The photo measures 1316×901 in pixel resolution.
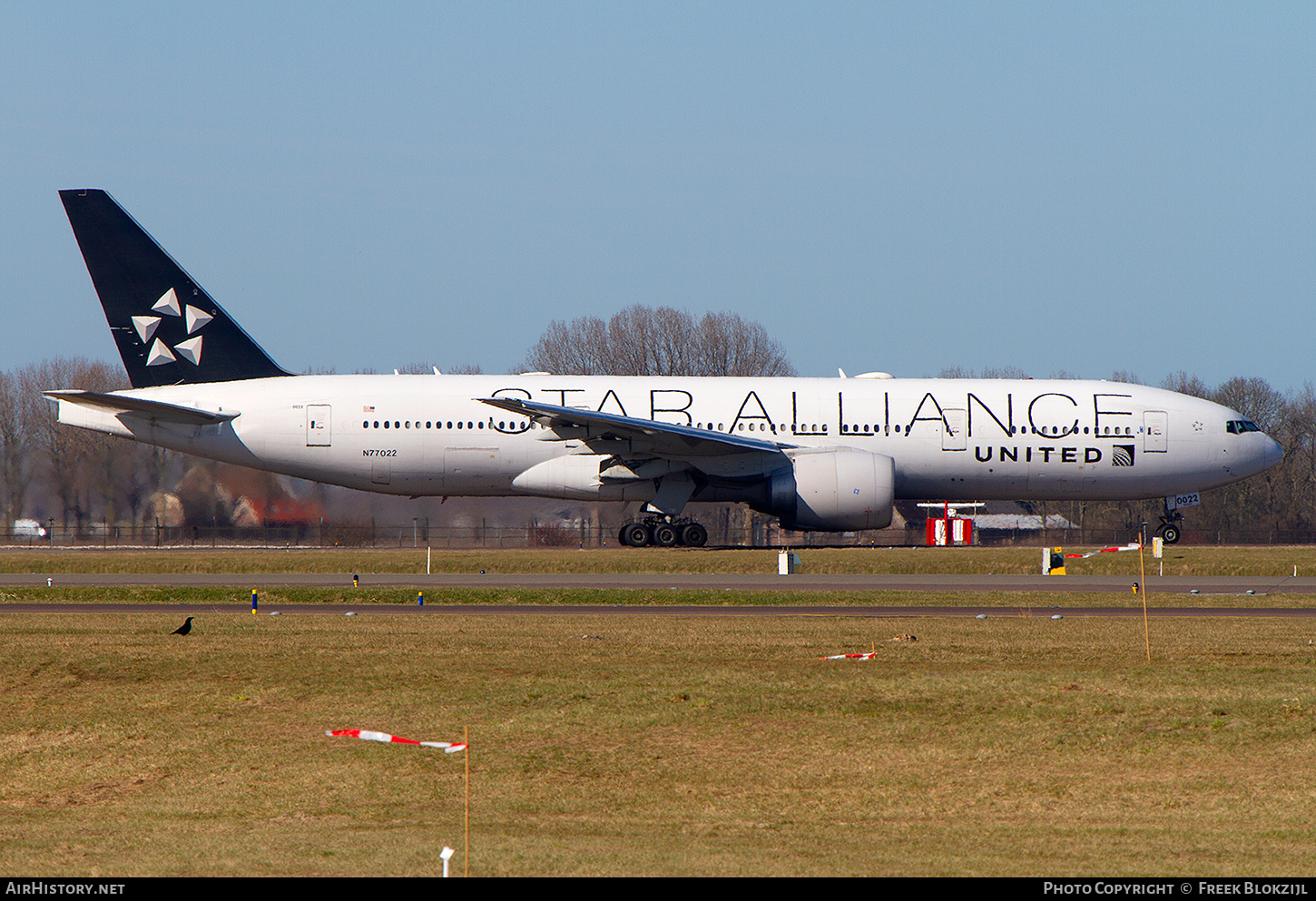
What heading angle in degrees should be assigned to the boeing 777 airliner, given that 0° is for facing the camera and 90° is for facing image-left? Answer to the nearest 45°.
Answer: approximately 270°

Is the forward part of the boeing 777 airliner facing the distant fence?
no
